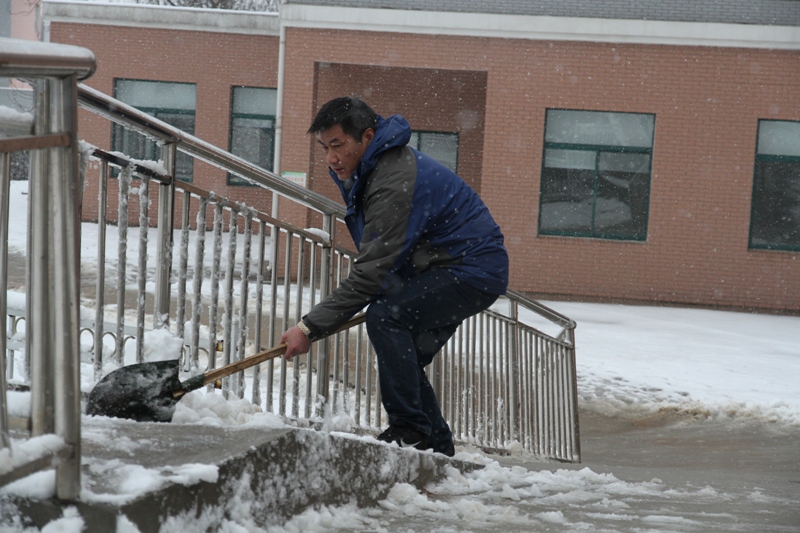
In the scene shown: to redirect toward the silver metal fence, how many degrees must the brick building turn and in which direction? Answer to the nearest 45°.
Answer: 0° — it already faces it

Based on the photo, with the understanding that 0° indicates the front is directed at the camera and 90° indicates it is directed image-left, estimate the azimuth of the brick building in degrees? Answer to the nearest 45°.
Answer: approximately 0°

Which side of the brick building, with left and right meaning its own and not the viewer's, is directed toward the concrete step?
front

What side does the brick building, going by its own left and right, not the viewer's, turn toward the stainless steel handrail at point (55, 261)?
front
